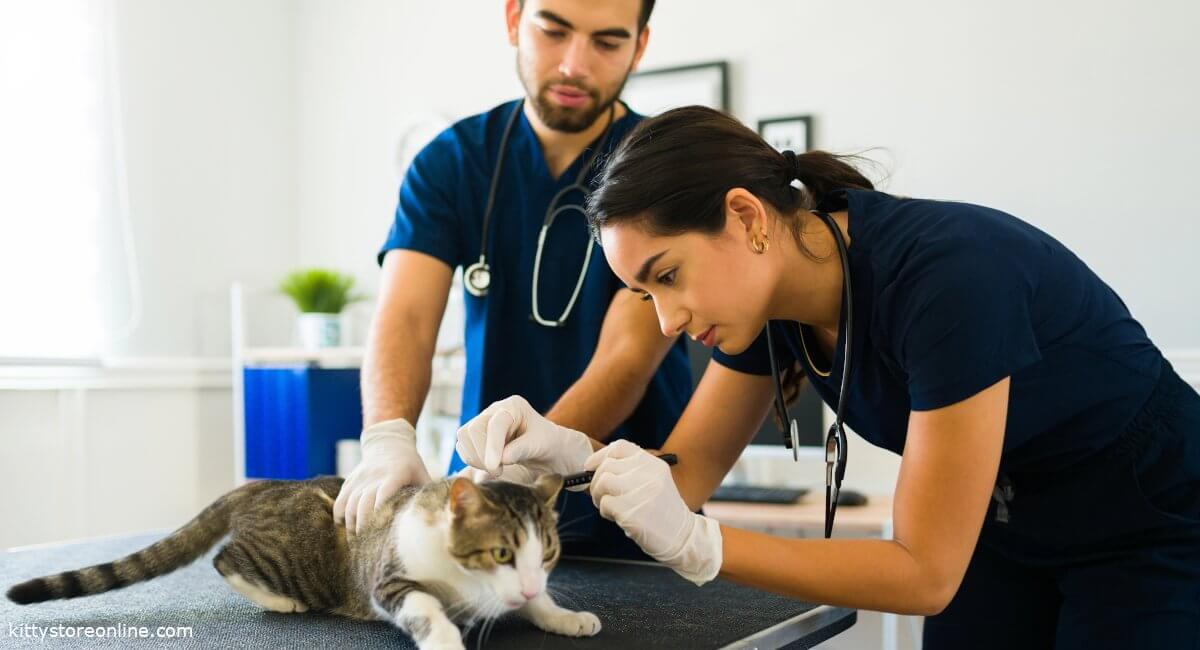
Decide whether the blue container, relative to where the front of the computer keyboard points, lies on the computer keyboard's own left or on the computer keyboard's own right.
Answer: on the computer keyboard's own right

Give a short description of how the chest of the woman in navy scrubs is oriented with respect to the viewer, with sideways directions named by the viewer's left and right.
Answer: facing to the left of the viewer

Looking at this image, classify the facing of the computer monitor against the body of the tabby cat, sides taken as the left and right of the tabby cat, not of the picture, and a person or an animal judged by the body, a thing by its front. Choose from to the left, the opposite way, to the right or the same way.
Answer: to the right

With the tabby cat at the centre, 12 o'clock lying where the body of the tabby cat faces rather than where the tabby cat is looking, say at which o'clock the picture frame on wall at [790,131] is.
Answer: The picture frame on wall is roughly at 9 o'clock from the tabby cat.

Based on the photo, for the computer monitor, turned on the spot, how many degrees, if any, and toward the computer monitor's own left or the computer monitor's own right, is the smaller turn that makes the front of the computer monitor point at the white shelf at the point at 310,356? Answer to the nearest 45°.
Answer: approximately 90° to the computer monitor's own right

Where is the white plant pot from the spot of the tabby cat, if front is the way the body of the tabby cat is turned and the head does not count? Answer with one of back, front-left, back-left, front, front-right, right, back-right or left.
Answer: back-left

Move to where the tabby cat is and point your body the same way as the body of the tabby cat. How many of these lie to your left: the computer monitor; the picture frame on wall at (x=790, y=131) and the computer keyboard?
3

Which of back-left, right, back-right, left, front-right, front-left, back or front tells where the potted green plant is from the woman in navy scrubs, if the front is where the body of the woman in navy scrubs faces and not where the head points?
front-right

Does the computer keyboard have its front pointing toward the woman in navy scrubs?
yes

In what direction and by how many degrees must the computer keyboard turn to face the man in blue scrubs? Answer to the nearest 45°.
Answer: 0° — it already faces them

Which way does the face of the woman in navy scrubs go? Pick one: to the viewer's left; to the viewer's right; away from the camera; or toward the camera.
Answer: to the viewer's left

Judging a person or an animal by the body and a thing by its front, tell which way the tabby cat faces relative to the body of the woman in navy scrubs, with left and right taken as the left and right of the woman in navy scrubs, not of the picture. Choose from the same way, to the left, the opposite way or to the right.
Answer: the opposite way

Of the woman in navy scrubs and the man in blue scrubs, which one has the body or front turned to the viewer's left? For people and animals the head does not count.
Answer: the woman in navy scrubs
